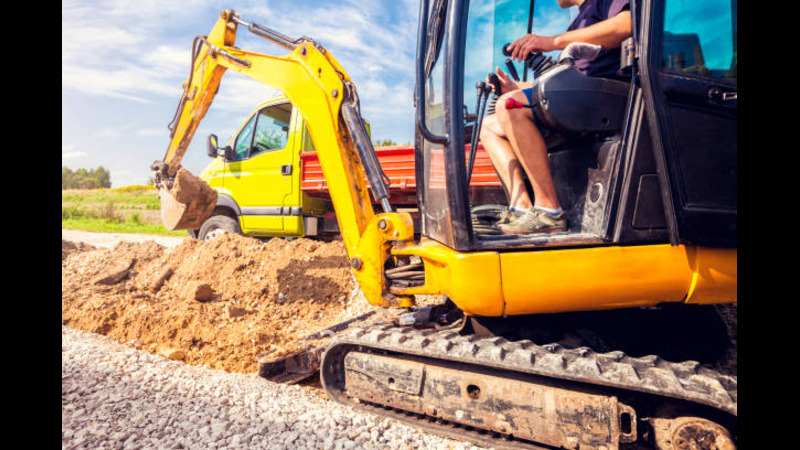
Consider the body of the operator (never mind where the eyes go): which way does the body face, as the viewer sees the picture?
to the viewer's left

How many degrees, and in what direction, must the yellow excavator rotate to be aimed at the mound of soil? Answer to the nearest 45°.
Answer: approximately 45° to its right

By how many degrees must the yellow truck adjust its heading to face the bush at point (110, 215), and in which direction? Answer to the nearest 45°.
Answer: approximately 45° to its right

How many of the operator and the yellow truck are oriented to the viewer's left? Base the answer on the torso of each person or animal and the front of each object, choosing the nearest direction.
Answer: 2

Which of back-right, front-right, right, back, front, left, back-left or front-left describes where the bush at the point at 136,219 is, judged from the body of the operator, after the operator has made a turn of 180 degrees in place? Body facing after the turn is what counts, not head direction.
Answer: back-left

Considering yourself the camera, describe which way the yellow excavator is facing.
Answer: facing to the left of the viewer

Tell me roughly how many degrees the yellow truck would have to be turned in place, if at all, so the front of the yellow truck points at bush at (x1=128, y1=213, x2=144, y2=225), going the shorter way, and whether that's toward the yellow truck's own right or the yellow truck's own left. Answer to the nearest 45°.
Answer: approximately 45° to the yellow truck's own right

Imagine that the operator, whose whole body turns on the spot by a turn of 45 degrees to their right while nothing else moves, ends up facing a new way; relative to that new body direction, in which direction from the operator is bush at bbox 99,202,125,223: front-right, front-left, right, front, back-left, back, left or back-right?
front

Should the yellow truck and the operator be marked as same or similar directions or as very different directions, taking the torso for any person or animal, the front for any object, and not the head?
same or similar directions

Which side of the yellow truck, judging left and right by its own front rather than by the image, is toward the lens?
left

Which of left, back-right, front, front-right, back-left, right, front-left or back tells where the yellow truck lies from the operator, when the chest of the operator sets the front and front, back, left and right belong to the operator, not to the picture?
front-right

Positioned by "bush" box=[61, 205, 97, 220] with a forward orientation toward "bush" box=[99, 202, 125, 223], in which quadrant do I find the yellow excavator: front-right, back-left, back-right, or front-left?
front-right

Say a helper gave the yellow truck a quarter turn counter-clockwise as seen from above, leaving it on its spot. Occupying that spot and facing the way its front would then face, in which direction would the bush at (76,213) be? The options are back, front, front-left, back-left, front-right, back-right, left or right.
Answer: back-right

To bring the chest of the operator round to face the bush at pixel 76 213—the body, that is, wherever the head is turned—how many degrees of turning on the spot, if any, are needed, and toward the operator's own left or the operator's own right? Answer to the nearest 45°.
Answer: approximately 45° to the operator's own right

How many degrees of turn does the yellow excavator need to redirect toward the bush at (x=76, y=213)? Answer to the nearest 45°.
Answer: approximately 45° to its right

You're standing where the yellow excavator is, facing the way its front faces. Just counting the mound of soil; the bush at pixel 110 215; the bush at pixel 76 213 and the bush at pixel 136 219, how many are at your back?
0
